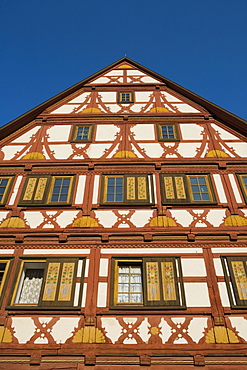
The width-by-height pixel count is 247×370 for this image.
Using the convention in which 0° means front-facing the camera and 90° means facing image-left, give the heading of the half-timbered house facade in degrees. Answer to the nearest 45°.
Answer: approximately 0°
